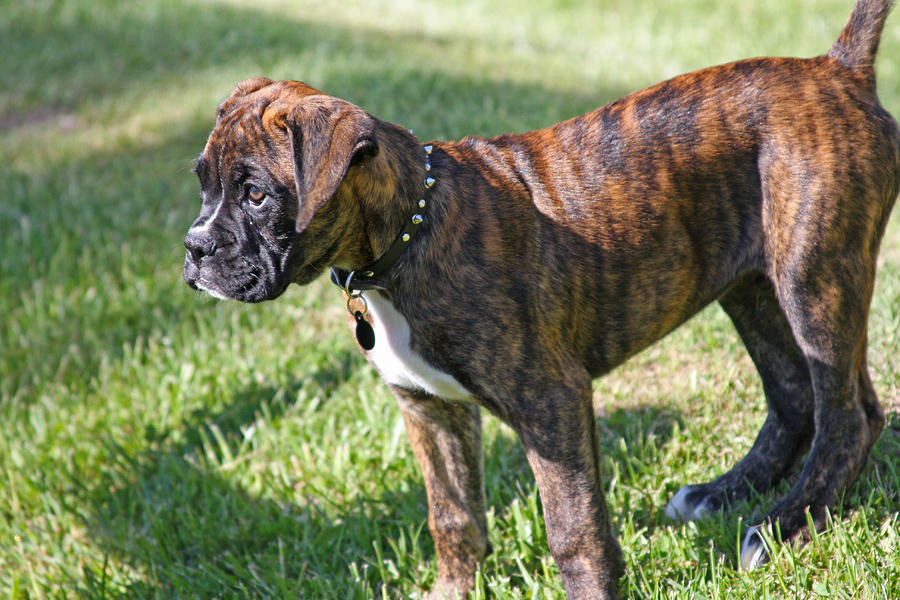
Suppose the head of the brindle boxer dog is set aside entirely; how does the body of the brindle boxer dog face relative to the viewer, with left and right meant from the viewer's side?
facing the viewer and to the left of the viewer
